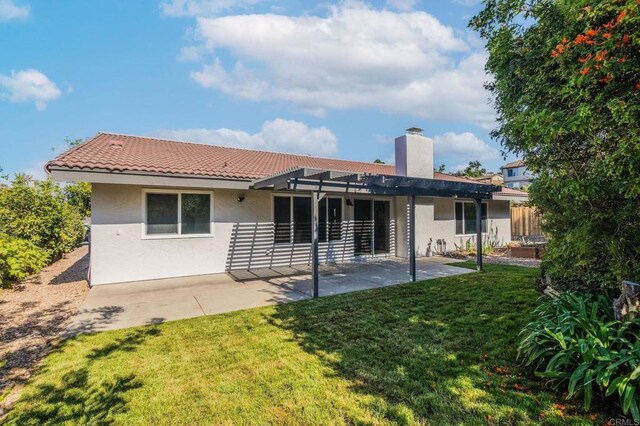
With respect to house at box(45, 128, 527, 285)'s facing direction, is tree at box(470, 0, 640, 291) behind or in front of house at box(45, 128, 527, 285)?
behind

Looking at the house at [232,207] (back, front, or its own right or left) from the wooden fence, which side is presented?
right

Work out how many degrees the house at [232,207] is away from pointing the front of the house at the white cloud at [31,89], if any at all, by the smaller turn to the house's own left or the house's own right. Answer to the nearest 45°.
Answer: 0° — it already faces it
